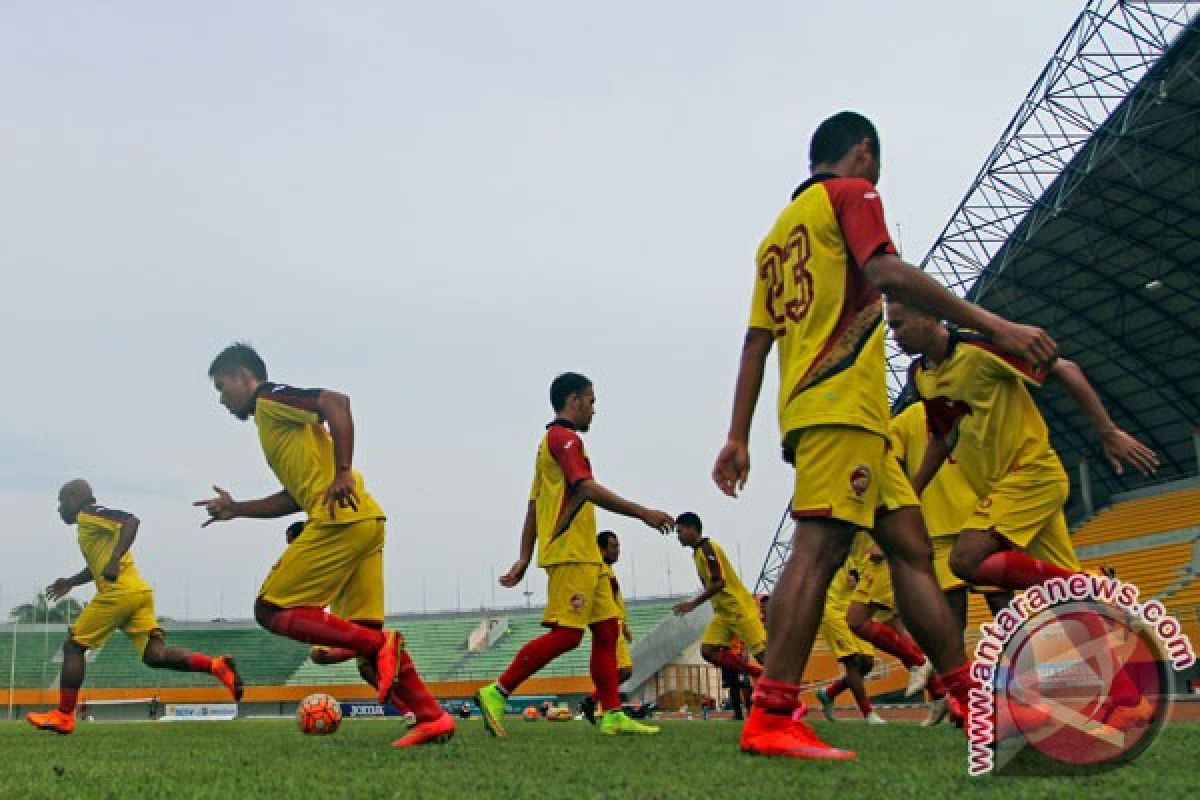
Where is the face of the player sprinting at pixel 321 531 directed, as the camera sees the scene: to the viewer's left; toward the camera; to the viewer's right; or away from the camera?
to the viewer's left

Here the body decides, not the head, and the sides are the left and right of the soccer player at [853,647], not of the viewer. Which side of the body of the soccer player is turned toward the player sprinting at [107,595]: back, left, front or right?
back

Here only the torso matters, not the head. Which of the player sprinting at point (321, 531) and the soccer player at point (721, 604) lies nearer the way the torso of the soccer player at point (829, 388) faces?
the soccer player

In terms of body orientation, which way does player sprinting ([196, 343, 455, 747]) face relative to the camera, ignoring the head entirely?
to the viewer's left

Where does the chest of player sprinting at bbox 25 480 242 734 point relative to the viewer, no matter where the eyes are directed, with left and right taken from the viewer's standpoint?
facing to the left of the viewer

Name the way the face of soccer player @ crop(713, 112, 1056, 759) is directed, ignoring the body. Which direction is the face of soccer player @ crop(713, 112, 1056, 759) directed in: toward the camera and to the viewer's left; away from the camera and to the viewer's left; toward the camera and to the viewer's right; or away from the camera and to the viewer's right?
away from the camera and to the viewer's right

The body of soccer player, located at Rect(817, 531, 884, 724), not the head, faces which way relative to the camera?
to the viewer's right

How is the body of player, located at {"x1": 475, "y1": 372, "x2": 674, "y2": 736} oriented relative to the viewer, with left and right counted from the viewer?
facing to the right of the viewer

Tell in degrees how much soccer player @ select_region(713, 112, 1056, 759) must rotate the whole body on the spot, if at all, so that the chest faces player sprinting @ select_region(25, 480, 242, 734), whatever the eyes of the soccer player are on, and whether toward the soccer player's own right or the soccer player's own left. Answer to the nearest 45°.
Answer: approximately 90° to the soccer player's own left

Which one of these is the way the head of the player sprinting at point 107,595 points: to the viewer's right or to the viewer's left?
to the viewer's left

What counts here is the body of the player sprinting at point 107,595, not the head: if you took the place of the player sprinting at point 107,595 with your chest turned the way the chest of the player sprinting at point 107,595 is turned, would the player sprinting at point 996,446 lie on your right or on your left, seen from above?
on your left

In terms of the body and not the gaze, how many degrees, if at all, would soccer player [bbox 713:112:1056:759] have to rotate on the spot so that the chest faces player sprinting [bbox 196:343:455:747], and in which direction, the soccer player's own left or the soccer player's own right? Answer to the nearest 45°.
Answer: approximately 90° to the soccer player's own left

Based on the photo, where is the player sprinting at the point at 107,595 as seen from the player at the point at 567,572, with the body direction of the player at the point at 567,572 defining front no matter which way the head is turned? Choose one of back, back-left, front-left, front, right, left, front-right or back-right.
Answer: back-left
